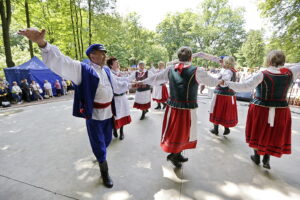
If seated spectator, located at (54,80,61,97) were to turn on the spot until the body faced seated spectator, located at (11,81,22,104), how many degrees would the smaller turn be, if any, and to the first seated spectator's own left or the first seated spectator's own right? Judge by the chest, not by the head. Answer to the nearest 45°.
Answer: approximately 135° to the first seated spectator's own right

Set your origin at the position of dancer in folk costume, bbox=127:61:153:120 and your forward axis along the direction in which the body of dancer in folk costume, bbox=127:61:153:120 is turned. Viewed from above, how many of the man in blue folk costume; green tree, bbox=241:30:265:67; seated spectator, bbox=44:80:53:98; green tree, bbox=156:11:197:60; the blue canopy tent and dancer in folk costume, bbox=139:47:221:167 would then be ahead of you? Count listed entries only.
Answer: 2

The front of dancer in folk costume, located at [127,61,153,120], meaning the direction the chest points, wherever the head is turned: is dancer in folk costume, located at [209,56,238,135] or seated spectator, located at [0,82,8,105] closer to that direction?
the dancer in folk costume

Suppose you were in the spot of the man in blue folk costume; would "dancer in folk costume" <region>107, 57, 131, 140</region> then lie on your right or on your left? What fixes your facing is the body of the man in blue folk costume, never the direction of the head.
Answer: on your left

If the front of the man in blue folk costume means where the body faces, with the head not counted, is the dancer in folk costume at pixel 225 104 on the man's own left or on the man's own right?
on the man's own left

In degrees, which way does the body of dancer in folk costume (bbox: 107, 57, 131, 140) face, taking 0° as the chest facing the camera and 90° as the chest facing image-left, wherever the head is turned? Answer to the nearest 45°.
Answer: approximately 315°

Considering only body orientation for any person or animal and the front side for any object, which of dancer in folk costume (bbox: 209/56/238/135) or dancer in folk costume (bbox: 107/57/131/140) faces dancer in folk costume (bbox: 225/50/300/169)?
dancer in folk costume (bbox: 107/57/131/140)
